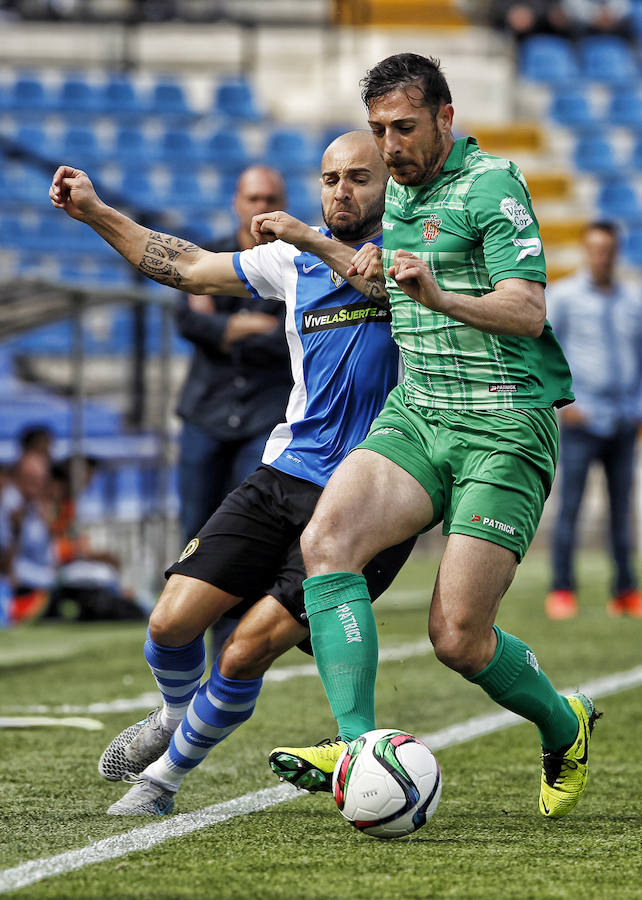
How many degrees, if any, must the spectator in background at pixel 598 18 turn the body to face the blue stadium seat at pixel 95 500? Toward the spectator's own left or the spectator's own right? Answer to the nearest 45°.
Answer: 0° — they already face it

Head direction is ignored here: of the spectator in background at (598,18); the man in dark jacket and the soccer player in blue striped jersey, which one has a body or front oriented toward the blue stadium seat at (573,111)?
the spectator in background

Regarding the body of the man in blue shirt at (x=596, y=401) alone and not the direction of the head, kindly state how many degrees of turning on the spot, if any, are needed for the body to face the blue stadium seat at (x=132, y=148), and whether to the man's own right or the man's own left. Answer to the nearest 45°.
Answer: approximately 135° to the man's own right

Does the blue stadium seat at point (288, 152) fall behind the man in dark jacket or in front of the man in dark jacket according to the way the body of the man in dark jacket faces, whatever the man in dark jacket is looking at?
behind

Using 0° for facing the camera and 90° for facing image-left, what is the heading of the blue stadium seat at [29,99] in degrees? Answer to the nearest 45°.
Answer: approximately 0°

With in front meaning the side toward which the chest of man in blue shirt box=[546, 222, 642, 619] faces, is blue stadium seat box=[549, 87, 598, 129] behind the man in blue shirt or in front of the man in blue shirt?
behind

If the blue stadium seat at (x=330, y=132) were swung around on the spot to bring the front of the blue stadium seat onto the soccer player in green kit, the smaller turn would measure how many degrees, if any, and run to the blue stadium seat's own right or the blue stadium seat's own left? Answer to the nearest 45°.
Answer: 0° — it already faces them

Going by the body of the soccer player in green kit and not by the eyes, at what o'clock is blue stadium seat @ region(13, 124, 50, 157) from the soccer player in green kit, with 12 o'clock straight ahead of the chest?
The blue stadium seat is roughly at 4 o'clock from the soccer player in green kit.

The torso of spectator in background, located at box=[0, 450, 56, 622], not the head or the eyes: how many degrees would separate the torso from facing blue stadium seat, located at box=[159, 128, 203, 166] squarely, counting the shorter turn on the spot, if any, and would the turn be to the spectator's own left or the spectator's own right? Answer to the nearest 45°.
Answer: approximately 135° to the spectator's own left

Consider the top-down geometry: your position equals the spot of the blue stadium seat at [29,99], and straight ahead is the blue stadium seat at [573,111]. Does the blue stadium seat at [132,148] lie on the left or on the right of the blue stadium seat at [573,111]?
right

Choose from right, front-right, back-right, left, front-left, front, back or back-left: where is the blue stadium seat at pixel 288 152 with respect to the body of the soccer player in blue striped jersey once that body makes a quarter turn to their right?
back-right
